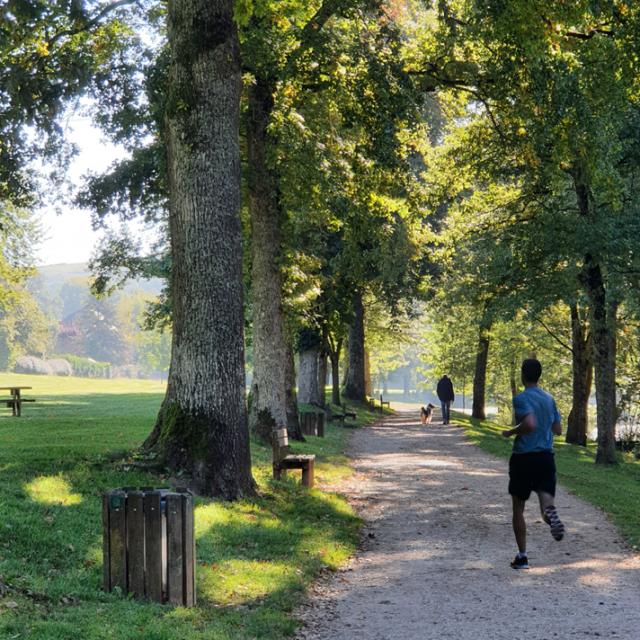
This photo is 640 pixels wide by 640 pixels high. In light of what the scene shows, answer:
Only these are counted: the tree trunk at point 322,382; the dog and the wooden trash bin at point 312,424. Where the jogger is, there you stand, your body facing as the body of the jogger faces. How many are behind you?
0

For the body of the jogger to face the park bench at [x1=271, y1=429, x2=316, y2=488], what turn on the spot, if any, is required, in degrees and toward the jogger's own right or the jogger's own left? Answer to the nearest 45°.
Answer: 0° — they already face it

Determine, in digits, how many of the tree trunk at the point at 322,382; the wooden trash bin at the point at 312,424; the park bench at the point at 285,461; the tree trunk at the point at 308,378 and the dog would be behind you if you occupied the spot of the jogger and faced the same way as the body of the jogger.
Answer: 0

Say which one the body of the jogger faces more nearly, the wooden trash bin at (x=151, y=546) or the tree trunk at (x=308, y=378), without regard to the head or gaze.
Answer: the tree trunk

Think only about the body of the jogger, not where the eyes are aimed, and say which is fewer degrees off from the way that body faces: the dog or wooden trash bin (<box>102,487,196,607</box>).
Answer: the dog

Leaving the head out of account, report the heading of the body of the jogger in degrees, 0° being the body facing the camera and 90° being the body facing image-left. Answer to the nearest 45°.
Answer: approximately 135°

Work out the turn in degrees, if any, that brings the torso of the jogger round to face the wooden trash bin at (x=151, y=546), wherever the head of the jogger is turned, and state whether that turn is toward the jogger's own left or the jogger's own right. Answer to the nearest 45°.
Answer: approximately 90° to the jogger's own left

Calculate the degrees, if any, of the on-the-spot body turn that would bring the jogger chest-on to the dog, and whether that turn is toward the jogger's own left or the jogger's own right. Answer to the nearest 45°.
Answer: approximately 45° to the jogger's own right

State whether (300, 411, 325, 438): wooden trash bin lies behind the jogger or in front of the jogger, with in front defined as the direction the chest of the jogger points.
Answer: in front
